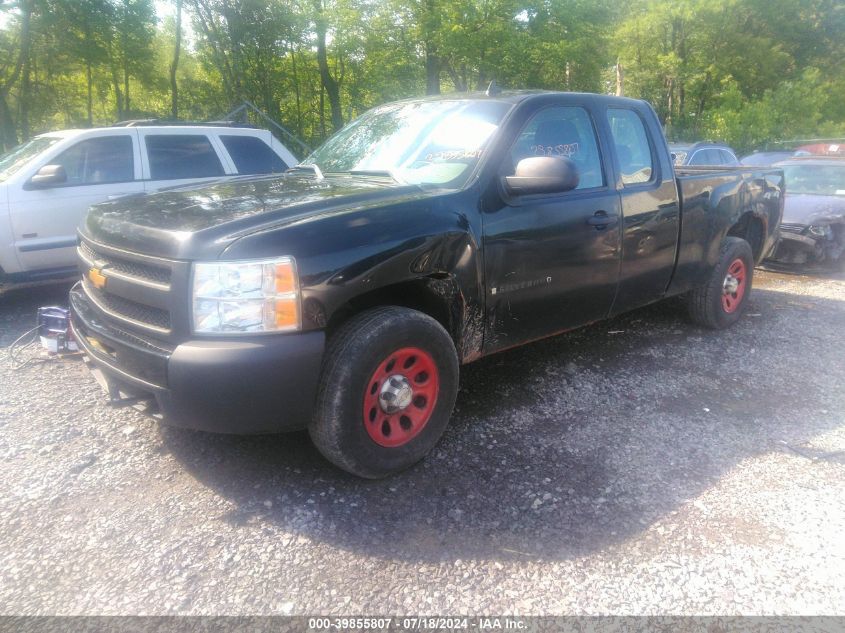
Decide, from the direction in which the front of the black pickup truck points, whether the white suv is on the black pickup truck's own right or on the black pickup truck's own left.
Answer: on the black pickup truck's own right

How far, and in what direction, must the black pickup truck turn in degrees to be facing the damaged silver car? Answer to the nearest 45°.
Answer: approximately 180°

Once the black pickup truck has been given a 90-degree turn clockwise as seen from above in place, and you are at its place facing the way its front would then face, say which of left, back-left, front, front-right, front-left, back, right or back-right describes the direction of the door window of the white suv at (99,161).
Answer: front

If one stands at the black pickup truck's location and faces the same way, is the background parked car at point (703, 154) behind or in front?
behind

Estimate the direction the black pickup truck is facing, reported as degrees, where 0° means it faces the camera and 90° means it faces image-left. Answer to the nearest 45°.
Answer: approximately 45°
